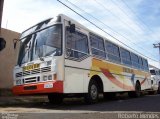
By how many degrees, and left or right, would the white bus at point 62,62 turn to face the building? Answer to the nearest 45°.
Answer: approximately 90° to its right

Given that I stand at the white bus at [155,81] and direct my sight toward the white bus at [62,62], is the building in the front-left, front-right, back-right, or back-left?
front-right

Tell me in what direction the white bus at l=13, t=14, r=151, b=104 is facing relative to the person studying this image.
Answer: facing the viewer and to the left of the viewer

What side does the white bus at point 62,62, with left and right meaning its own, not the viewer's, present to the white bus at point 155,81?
back
